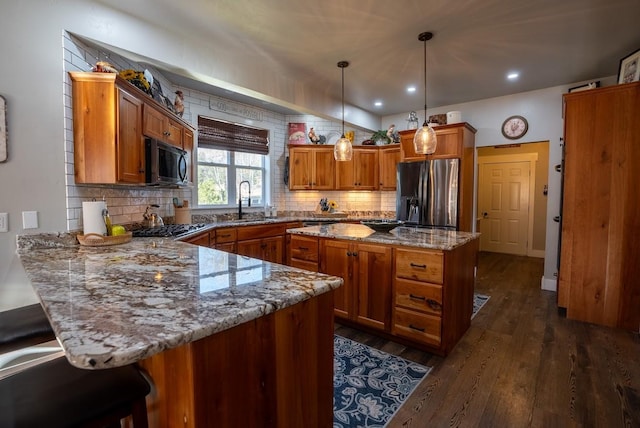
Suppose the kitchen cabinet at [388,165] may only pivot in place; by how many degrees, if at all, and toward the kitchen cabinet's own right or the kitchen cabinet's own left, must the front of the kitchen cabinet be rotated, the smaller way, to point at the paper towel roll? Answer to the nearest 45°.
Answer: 0° — it already faces it

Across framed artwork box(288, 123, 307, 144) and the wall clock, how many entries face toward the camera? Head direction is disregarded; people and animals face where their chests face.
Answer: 2

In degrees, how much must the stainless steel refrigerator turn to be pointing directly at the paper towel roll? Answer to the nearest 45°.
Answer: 0° — it already faces it

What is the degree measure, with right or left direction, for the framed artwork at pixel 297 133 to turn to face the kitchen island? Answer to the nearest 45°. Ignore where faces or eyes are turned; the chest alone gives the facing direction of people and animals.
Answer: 0° — it already faces it

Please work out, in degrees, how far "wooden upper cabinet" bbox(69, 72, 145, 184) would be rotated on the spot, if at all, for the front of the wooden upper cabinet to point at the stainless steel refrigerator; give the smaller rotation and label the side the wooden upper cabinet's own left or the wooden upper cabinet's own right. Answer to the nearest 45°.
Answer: approximately 45° to the wooden upper cabinet's own left

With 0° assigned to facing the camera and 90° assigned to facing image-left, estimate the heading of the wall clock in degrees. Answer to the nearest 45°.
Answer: approximately 0°

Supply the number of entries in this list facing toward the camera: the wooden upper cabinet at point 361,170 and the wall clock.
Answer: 2

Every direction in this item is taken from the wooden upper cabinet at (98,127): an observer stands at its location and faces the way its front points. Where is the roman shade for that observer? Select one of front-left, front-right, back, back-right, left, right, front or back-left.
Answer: left

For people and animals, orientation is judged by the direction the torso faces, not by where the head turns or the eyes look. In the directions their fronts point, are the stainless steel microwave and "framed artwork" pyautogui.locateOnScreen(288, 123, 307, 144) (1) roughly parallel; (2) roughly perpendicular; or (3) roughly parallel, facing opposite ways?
roughly perpendicular

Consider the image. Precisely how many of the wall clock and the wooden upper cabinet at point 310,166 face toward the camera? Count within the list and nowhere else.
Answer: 2

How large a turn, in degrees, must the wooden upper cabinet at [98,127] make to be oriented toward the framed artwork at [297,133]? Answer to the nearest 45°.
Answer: approximately 90° to its left

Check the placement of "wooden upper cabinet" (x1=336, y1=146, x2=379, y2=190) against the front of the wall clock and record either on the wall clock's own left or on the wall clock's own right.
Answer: on the wall clock's own right
